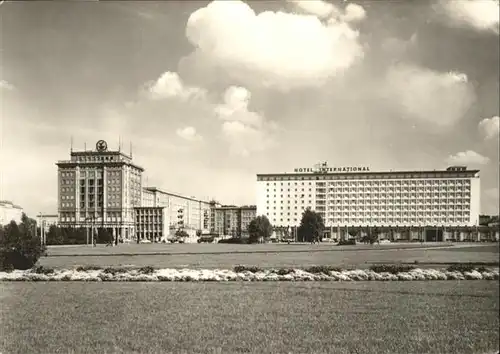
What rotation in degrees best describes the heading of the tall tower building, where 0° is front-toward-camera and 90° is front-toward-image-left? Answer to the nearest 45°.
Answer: approximately 0°

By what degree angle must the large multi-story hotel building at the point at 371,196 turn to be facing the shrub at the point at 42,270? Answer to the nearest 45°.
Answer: approximately 45° to its right

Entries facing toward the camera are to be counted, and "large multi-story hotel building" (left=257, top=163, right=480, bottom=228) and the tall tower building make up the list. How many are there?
2

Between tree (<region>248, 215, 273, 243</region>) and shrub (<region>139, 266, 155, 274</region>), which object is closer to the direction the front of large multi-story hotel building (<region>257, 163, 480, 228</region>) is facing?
the shrub

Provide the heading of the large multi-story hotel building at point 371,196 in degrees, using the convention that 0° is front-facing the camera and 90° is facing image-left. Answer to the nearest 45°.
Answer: approximately 0°

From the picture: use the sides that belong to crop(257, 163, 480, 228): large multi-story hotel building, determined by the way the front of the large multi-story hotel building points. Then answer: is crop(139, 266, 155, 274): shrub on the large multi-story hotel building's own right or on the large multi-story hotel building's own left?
on the large multi-story hotel building's own right
